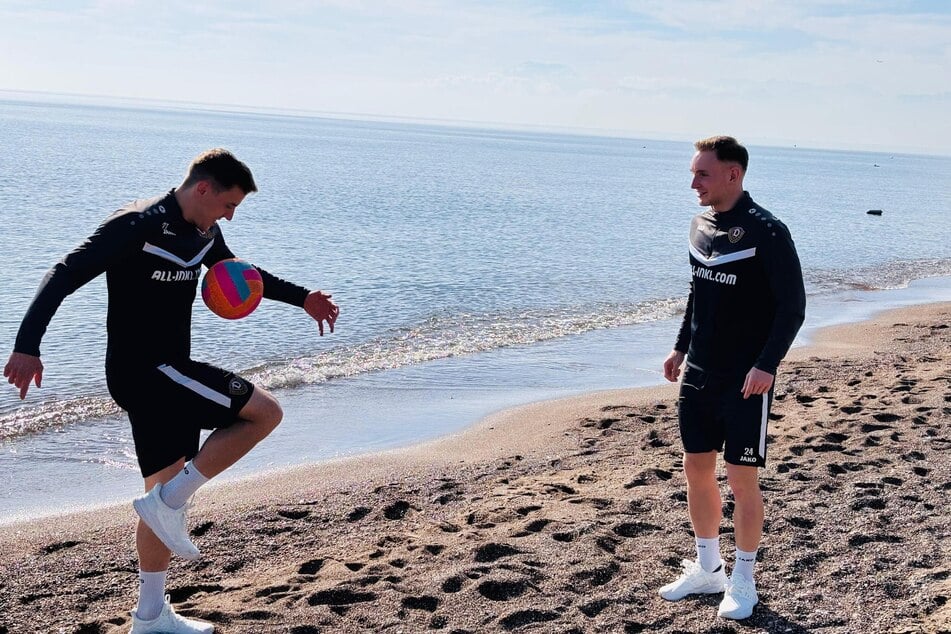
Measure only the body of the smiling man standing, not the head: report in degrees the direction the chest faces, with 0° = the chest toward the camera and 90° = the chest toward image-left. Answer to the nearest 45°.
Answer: approximately 45°

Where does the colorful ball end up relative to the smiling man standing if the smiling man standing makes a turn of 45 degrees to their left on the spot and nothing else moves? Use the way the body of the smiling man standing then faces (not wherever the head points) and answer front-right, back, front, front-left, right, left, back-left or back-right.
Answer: right

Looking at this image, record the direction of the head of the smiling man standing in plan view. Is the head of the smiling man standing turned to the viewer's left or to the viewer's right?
to the viewer's left
